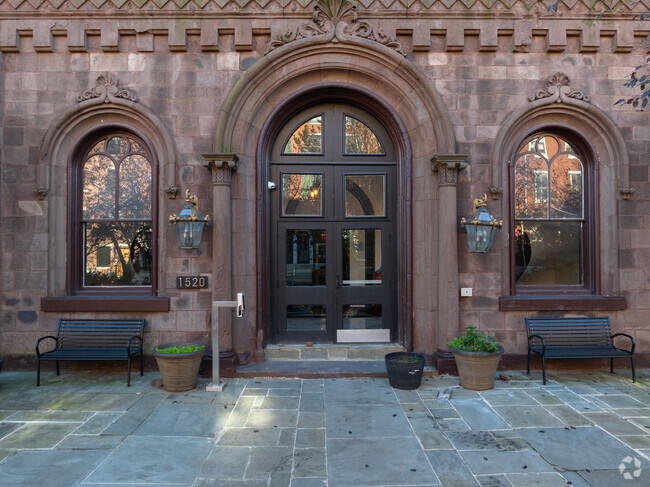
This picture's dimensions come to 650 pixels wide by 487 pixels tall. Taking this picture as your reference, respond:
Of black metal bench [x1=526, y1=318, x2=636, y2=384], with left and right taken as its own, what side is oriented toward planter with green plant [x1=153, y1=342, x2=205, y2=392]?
right

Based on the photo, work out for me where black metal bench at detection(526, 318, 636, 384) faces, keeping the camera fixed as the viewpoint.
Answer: facing the viewer and to the right of the viewer

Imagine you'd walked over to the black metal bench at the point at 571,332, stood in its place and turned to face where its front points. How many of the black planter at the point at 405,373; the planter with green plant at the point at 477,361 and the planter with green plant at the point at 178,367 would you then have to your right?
3

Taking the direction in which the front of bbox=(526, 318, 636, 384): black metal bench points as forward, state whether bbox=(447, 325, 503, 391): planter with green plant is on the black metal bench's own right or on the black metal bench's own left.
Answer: on the black metal bench's own right

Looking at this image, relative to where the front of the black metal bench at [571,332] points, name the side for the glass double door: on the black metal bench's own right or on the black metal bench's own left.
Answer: on the black metal bench's own right

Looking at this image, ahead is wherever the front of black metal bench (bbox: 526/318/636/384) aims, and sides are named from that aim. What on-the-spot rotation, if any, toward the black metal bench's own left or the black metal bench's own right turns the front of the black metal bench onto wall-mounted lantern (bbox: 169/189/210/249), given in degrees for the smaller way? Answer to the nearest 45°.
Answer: approximately 90° to the black metal bench's own right
